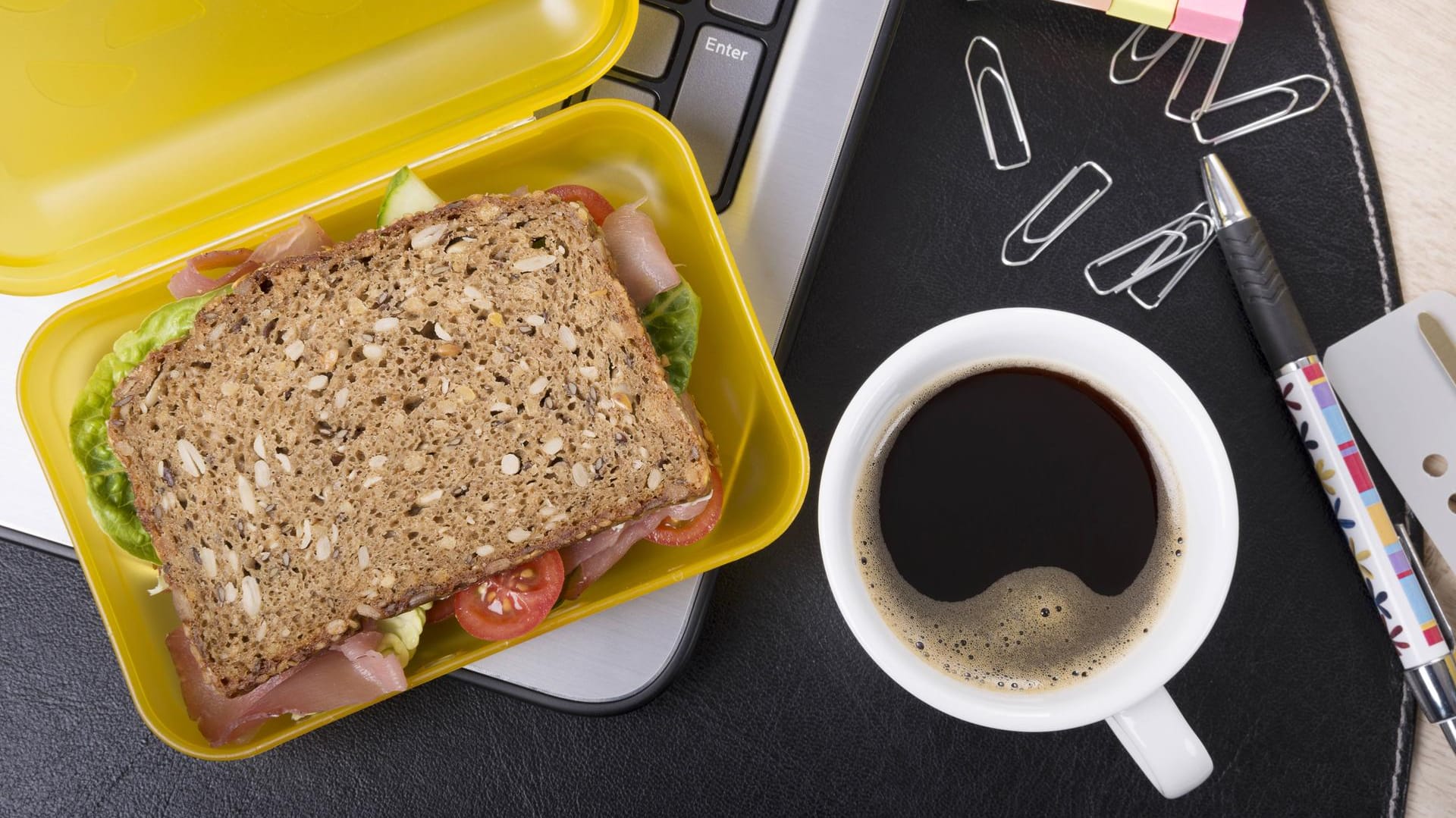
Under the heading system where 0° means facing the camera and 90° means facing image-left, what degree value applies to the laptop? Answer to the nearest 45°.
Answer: approximately 0°
